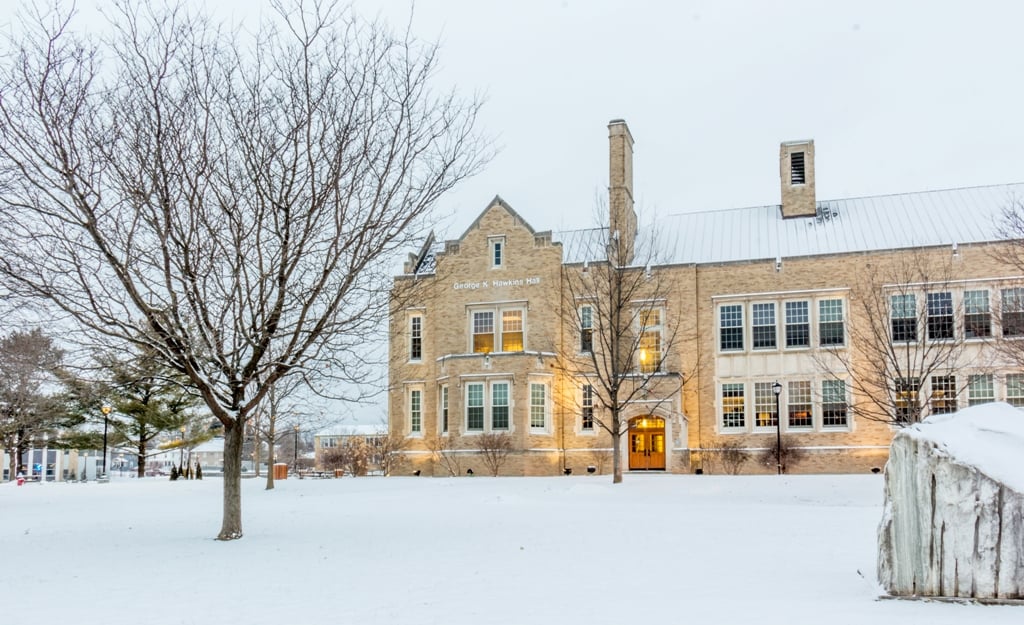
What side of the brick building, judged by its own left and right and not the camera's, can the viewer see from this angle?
front

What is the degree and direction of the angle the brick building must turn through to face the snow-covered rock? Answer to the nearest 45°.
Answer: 0° — it already faces it

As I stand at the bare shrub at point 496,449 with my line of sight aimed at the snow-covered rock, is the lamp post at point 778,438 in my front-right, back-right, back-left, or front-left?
front-left
